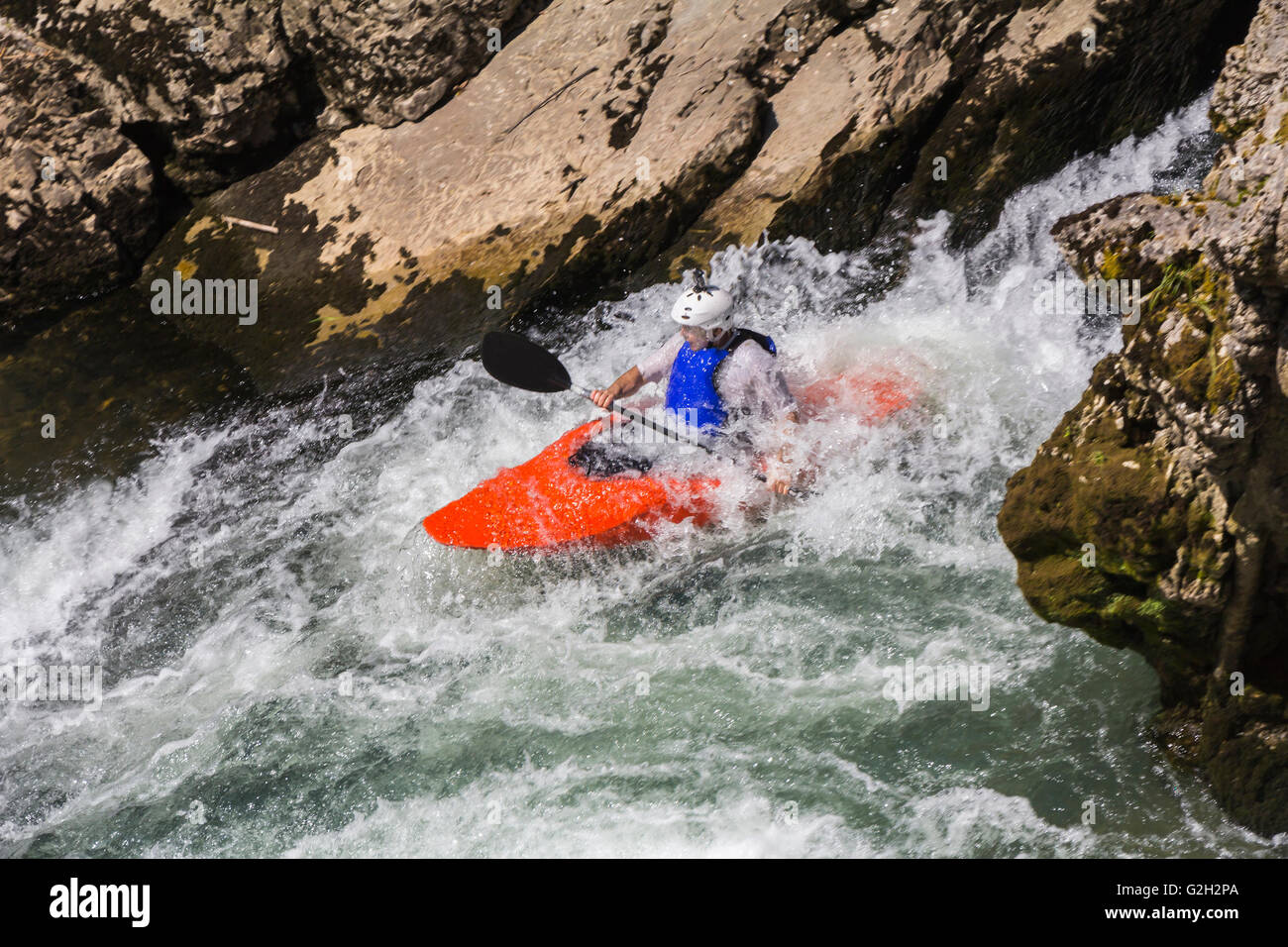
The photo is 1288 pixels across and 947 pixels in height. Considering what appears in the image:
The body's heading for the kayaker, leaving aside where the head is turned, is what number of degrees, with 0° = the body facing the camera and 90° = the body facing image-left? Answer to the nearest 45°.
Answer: approximately 45°

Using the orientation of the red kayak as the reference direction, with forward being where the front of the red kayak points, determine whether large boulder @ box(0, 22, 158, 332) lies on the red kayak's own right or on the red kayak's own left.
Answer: on the red kayak's own right

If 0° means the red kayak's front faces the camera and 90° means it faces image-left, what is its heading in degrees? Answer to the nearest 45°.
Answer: approximately 45°
